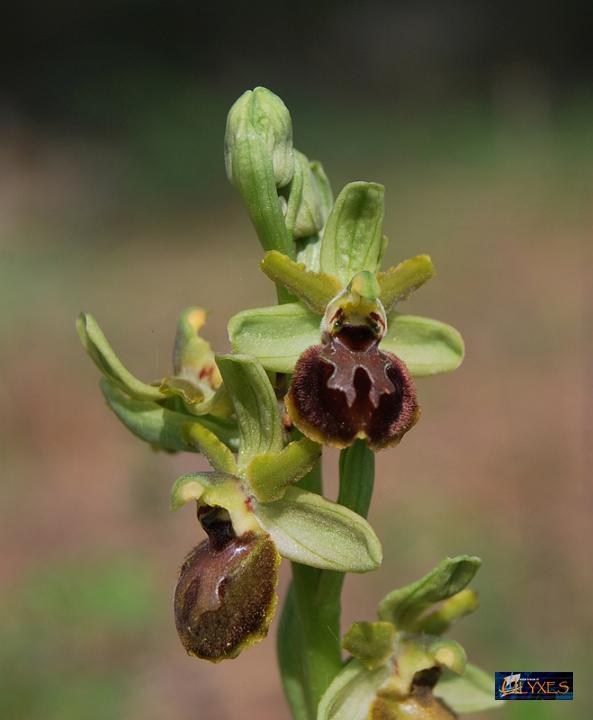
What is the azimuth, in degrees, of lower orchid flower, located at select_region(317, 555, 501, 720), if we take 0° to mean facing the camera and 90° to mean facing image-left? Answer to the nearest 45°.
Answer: approximately 315°
